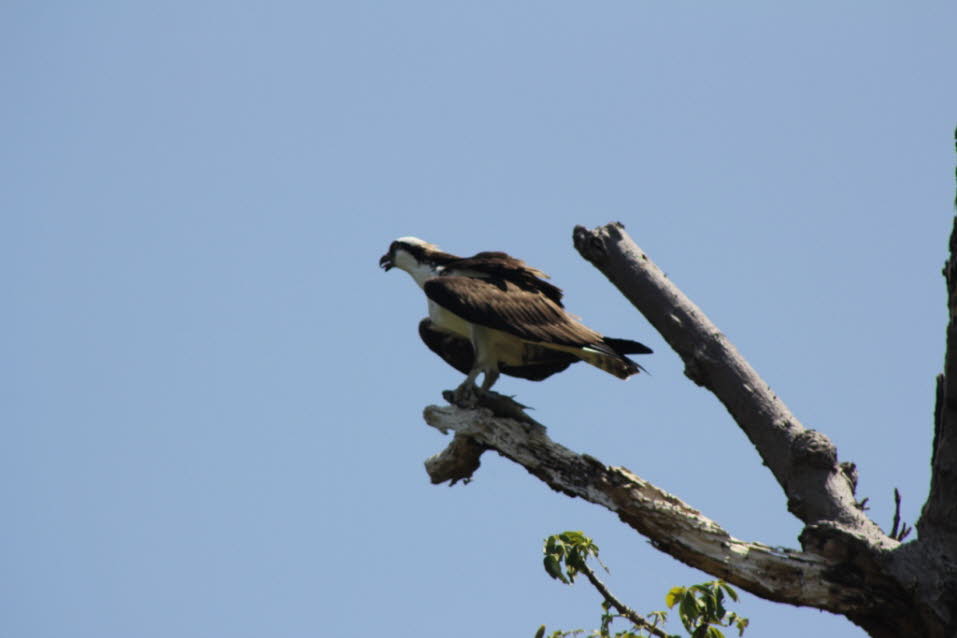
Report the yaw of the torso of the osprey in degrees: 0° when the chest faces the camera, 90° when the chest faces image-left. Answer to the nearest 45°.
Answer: approximately 90°
